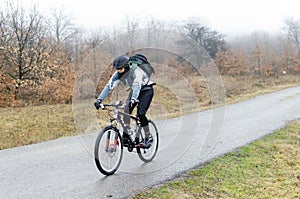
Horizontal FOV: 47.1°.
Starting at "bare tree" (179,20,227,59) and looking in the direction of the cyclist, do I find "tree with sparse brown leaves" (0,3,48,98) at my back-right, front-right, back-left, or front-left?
front-right

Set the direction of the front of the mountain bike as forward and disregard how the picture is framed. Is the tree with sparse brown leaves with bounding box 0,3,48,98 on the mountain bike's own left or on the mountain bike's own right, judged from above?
on the mountain bike's own right

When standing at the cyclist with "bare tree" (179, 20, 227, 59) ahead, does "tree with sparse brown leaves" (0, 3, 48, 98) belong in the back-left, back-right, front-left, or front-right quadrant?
front-left

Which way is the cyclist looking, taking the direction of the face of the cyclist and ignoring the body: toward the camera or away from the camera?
toward the camera

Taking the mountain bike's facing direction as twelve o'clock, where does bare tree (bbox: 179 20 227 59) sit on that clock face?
The bare tree is roughly at 5 o'clock from the mountain bike.

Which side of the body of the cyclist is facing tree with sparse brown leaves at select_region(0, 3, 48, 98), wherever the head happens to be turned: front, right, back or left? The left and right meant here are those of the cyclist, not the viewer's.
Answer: right

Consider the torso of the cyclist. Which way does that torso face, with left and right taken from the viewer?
facing the viewer and to the left of the viewer

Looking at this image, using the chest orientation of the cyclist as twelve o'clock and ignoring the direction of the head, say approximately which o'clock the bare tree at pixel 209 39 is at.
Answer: The bare tree is roughly at 5 o'clock from the cyclist.
